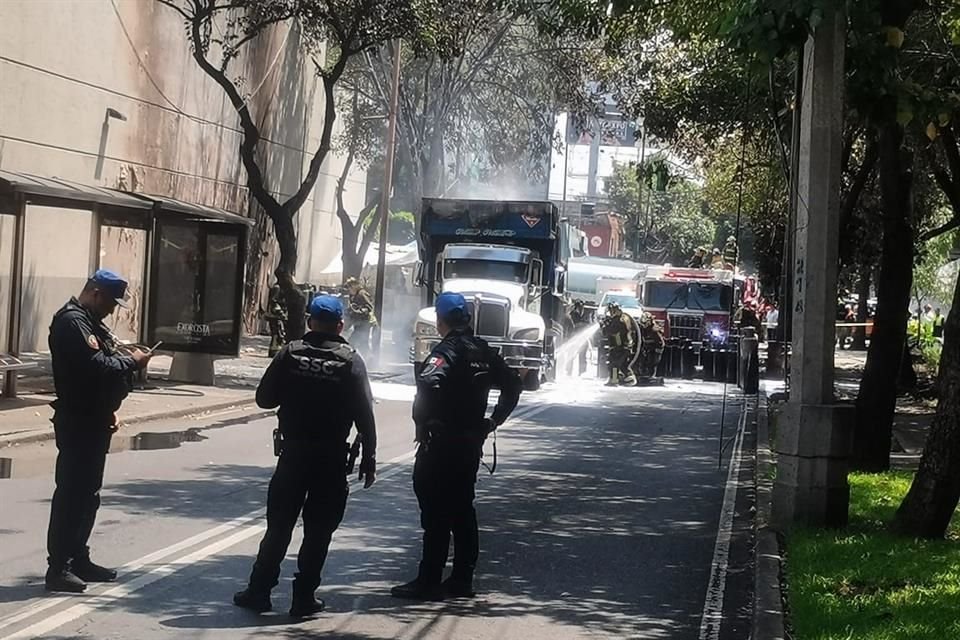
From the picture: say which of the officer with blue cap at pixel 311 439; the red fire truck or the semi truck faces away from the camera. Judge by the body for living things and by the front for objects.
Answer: the officer with blue cap

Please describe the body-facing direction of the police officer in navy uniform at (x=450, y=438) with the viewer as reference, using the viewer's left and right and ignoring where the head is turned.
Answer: facing away from the viewer and to the left of the viewer

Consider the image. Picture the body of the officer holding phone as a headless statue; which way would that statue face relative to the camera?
to the viewer's right

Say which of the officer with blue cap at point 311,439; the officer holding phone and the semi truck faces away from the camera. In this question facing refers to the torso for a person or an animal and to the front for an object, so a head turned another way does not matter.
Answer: the officer with blue cap

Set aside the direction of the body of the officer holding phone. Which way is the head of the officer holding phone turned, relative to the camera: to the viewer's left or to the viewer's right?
to the viewer's right

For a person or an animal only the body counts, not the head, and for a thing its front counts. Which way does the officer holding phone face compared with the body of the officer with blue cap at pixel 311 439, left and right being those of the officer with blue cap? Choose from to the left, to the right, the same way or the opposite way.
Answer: to the right

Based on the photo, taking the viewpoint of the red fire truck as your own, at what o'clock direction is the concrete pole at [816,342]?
The concrete pole is roughly at 12 o'clock from the red fire truck.

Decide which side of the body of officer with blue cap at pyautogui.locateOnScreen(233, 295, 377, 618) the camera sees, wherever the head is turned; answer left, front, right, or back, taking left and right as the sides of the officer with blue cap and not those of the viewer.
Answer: back

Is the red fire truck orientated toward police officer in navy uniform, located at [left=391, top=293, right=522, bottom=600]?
yes

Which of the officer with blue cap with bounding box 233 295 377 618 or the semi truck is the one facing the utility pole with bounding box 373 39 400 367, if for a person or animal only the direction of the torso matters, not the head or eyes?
the officer with blue cap

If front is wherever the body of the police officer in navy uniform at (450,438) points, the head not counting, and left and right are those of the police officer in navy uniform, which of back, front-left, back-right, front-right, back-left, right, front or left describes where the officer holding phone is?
front-left

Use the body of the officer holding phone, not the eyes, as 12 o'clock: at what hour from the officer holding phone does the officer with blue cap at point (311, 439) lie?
The officer with blue cap is roughly at 1 o'clock from the officer holding phone.
